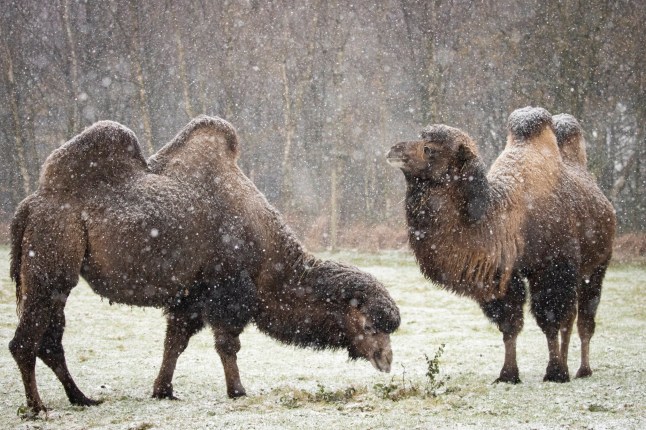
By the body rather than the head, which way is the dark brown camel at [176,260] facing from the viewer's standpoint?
to the viewer's right

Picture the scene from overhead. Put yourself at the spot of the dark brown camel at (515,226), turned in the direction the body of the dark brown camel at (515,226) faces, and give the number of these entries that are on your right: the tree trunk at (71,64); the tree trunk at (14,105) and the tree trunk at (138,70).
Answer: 3

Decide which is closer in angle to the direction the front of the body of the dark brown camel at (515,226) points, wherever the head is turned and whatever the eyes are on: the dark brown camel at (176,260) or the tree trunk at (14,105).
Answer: the dark brown camel

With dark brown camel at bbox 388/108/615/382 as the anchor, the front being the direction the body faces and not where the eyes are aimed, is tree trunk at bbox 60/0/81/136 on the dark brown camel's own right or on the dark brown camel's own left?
on the dark brown camel's own right

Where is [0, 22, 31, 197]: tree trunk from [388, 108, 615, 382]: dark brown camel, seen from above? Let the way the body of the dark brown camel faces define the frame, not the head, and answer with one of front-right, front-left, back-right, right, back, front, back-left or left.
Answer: right

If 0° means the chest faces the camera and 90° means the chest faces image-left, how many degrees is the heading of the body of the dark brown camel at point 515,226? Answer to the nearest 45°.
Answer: approximately 45°

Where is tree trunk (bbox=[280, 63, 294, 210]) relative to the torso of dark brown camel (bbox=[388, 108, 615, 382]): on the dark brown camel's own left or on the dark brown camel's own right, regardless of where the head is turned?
on the dark brown camel's own right

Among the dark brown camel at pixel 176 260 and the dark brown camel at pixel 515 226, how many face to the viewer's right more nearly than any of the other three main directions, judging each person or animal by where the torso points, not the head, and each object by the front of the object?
1

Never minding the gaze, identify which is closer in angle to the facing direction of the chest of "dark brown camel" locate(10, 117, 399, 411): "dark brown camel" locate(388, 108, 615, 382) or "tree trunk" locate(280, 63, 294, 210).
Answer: the dark brown camel

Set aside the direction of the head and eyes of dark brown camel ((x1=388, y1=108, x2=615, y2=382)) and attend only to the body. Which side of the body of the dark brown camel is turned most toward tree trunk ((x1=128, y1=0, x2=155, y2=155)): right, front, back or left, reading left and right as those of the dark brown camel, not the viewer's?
right

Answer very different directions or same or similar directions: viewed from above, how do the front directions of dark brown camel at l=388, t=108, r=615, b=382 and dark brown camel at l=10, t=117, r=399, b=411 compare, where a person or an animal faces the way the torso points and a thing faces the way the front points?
very different directions

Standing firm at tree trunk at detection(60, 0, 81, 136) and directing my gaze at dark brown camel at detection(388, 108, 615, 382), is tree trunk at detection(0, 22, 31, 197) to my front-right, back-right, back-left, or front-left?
back-right

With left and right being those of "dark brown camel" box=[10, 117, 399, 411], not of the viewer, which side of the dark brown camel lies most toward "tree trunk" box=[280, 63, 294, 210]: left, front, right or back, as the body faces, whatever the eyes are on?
left

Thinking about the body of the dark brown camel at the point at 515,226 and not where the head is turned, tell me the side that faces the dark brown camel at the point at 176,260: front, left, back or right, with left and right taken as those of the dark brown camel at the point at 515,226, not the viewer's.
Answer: front
